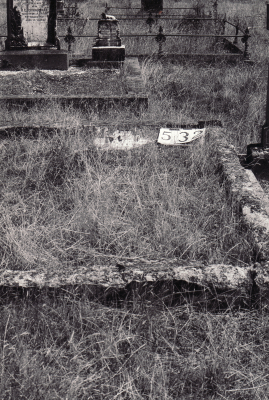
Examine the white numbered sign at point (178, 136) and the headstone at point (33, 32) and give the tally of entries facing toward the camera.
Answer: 2

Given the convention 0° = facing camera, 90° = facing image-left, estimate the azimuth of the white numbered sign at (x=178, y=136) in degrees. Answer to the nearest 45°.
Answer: approximately 0°

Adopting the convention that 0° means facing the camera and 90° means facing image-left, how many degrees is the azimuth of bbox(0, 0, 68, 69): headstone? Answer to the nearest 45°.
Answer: approximately 0°

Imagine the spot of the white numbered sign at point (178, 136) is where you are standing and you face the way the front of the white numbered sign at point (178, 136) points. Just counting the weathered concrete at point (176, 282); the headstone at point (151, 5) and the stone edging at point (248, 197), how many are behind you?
1

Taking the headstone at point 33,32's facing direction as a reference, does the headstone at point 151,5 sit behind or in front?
behind

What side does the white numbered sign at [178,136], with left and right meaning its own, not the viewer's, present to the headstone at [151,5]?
back

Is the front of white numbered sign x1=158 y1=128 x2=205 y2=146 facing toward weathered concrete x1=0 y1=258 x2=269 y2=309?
yes
